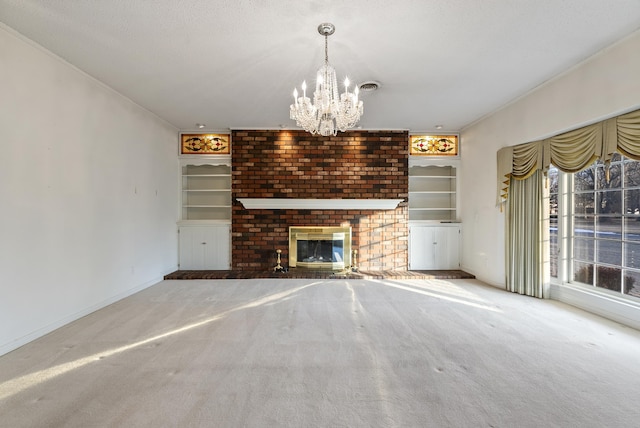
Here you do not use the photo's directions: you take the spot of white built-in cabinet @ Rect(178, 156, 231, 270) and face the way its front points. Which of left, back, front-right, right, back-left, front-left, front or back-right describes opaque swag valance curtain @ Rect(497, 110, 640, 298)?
front-left

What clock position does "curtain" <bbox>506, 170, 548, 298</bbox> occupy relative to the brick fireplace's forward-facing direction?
The curtain is roughly at 10 o'clock from the brick fireplace.

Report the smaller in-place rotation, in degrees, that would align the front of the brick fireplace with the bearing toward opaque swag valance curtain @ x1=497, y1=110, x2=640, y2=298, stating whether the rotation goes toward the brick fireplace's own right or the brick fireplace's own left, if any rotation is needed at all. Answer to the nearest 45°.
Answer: approximately 45° to the brick fireplace's own left

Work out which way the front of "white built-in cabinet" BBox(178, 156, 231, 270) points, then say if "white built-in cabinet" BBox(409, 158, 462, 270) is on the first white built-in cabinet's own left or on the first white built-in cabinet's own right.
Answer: on the first white built-in cabinet's own left

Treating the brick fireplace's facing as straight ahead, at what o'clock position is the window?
The window is roughly at 10 o'clock from the brick fireplace.

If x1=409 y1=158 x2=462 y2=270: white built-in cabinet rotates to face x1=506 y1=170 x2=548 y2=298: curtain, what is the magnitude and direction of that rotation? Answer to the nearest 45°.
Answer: approximately 45° to its left

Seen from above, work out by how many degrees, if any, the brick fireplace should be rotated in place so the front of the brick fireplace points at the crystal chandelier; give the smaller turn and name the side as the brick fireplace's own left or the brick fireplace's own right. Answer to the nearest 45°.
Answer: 0° — it already faces it

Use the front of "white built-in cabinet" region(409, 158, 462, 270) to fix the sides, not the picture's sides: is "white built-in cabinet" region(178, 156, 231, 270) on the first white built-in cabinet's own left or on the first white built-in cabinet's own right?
on the first white built-in cabinet's own right

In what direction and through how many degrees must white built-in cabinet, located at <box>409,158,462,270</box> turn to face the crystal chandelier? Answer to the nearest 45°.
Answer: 0° — it already faces it

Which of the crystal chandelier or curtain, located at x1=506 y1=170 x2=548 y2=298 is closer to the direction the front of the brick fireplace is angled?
the crystal chandelier

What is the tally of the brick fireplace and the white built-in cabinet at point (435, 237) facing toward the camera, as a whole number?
2
